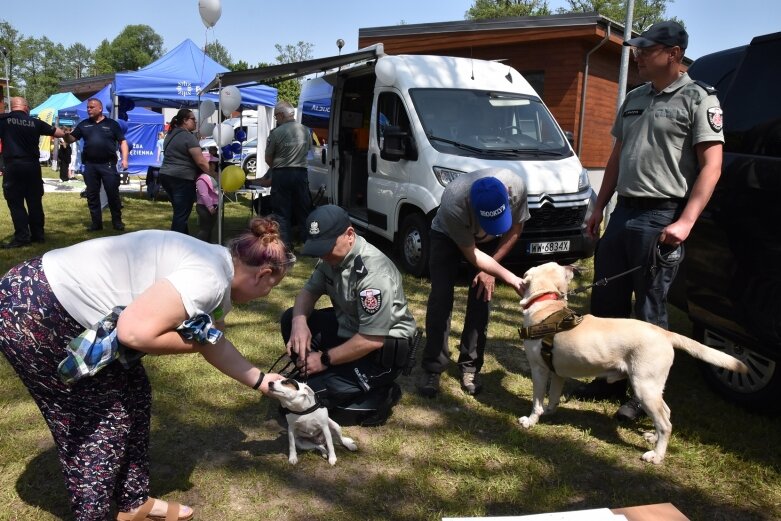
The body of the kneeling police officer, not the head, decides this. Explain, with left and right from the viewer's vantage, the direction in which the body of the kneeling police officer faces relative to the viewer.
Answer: facing the viewer and to the left of the viewer

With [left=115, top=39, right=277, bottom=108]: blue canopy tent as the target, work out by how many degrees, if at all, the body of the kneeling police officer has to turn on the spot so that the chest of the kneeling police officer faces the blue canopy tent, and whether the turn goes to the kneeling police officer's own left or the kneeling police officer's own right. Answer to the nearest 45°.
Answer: approximately 135° to the kneeling police officer's own right

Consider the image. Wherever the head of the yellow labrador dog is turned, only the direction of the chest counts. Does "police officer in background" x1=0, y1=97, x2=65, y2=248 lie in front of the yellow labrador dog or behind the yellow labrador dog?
in front

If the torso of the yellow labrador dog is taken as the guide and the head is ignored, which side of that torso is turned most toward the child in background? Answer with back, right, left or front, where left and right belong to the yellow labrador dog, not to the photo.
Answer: front

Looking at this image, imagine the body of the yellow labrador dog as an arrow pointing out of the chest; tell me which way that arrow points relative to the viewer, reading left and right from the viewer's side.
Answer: facing away from the viewer and to the left of the viewer

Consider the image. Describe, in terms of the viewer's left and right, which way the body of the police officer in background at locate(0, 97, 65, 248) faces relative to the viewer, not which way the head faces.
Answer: facing away from the viewer

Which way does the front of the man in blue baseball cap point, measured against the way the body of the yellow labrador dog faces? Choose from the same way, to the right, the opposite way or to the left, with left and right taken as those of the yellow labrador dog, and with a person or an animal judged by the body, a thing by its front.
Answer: the opposite way

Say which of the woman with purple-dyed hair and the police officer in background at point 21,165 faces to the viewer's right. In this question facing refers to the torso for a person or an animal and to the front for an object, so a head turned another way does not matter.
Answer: the woman with purple-dyed hair

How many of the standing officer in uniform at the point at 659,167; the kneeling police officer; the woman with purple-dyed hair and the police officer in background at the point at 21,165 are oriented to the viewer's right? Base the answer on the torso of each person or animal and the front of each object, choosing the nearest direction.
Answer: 1

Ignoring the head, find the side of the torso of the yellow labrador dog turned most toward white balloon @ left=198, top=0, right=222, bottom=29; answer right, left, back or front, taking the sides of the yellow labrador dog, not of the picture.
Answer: front

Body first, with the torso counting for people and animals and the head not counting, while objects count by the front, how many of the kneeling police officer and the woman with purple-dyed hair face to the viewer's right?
1

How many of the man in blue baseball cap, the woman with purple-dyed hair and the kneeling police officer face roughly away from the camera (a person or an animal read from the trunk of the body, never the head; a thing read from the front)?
0

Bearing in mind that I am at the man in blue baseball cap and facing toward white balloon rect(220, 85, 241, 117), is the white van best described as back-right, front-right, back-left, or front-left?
front-right

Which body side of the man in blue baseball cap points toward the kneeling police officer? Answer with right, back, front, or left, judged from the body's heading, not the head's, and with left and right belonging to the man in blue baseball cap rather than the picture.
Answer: right

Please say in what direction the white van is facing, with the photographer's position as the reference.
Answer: facing the viewer and to the right of the viewer

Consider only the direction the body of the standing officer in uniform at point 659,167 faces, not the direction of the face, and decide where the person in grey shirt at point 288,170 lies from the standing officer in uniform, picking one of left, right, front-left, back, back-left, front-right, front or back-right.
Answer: right

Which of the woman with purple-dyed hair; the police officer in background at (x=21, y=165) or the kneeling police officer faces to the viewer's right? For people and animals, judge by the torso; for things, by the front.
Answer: the woman with purple-dyed hair
